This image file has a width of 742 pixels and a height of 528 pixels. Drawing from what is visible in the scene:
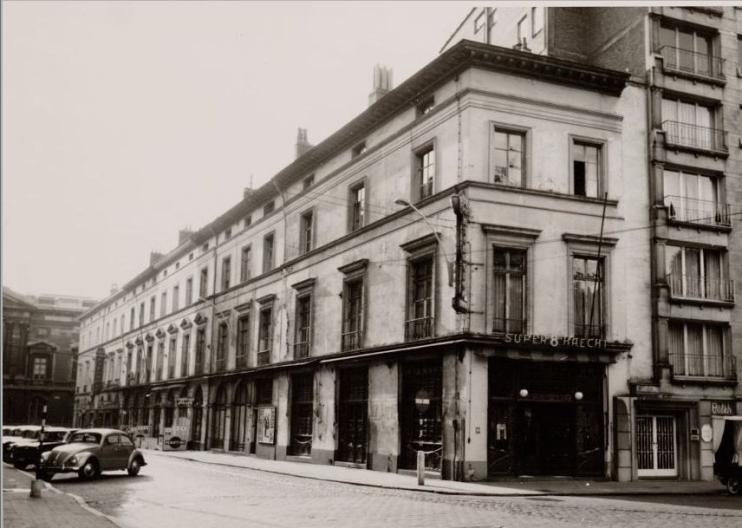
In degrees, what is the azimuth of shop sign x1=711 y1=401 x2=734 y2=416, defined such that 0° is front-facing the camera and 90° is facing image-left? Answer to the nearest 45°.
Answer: approximately 0°

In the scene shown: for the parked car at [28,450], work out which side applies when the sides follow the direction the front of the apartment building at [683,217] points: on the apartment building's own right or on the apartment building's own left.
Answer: on the apartment building's own right

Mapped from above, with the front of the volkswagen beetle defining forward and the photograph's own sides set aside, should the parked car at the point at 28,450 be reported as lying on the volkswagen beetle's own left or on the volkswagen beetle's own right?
on the volkswagen beetle's own right

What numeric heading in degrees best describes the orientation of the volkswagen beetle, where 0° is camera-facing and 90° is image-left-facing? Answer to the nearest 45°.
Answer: approximately 45°

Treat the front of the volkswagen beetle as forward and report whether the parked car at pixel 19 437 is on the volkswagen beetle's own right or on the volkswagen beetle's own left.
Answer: on the volkswagen beetle's own right

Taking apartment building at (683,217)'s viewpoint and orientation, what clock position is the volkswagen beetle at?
The volkswagen beetle is roughly at 2 o'clock from the apartment building.

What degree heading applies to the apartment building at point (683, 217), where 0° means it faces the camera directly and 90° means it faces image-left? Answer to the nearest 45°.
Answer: approximately 0°
